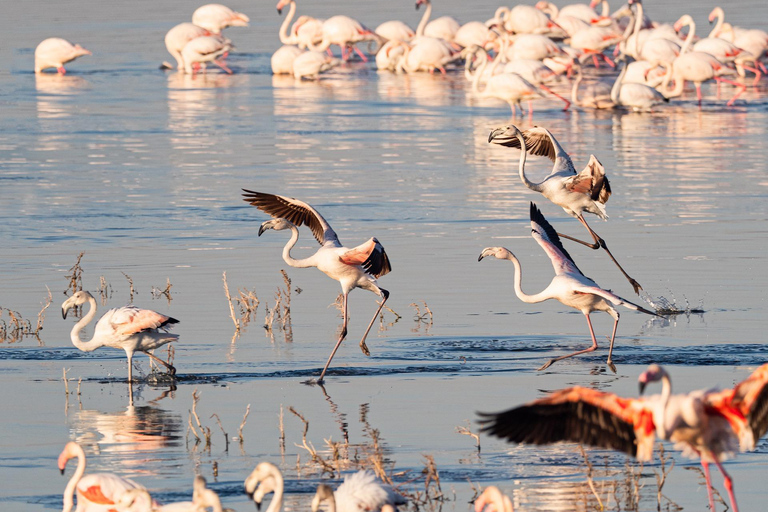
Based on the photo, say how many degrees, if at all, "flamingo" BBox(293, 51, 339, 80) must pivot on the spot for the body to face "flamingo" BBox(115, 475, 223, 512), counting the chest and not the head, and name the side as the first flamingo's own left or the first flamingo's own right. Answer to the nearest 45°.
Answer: approximately 90° to the first flamingo's own left

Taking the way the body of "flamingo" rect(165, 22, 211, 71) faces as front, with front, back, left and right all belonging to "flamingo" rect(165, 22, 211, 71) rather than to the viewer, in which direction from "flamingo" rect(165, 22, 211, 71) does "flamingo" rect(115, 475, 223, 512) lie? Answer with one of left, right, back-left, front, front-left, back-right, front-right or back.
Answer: left

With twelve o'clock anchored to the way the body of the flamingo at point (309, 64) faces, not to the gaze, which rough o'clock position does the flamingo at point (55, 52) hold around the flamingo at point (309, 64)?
the flamingo at point (55, 52) is roughly at 12 o'clock from the flamingo at point (309, 64).

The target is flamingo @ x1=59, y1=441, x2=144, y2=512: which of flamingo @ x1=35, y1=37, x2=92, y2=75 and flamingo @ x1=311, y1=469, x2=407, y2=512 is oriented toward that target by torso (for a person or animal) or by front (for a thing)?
flamingo @ x1=311, y1=469, x2=407, y2=512

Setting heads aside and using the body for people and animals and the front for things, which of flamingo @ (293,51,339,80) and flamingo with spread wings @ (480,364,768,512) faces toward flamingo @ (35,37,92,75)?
flamingo @ (293,51,339,80)

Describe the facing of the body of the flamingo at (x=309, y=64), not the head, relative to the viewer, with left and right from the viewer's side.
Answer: facing to the left of the viewer

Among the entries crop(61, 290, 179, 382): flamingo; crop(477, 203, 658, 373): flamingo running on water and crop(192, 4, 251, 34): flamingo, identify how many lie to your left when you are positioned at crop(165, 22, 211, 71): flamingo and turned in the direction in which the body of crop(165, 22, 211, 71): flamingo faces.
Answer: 2
